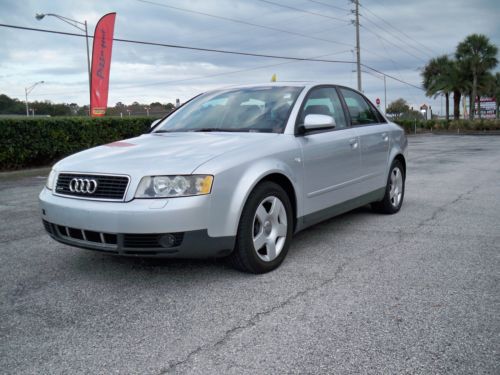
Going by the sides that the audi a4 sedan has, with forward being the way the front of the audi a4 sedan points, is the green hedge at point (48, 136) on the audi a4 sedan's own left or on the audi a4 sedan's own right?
on the audi a4 sedan's own right

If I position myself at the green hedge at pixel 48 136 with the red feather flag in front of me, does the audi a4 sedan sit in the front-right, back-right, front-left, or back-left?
back-right

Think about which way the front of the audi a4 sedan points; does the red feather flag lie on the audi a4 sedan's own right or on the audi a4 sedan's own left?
on the audi a4 sedan's own right

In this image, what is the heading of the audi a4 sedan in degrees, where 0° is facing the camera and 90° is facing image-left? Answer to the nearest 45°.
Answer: approximately 45°
